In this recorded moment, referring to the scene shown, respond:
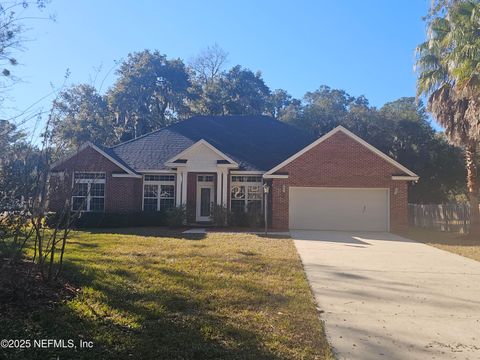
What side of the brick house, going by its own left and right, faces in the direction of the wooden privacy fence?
left

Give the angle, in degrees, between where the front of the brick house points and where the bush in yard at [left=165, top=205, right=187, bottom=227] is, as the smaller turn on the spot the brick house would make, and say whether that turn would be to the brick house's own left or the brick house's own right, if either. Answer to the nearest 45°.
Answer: approximately 90° to the brick house's own right

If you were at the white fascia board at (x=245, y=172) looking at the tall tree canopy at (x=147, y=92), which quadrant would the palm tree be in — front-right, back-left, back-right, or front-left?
back-right

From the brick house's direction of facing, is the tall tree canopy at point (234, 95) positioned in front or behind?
behind

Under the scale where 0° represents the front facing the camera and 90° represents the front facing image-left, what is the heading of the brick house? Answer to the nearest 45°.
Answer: approximately 0°

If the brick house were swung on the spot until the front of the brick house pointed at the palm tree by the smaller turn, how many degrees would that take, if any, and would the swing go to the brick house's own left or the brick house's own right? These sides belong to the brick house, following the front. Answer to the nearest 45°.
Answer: approximately 90° to the brick house's own left

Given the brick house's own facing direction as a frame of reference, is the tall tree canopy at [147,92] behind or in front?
behind
